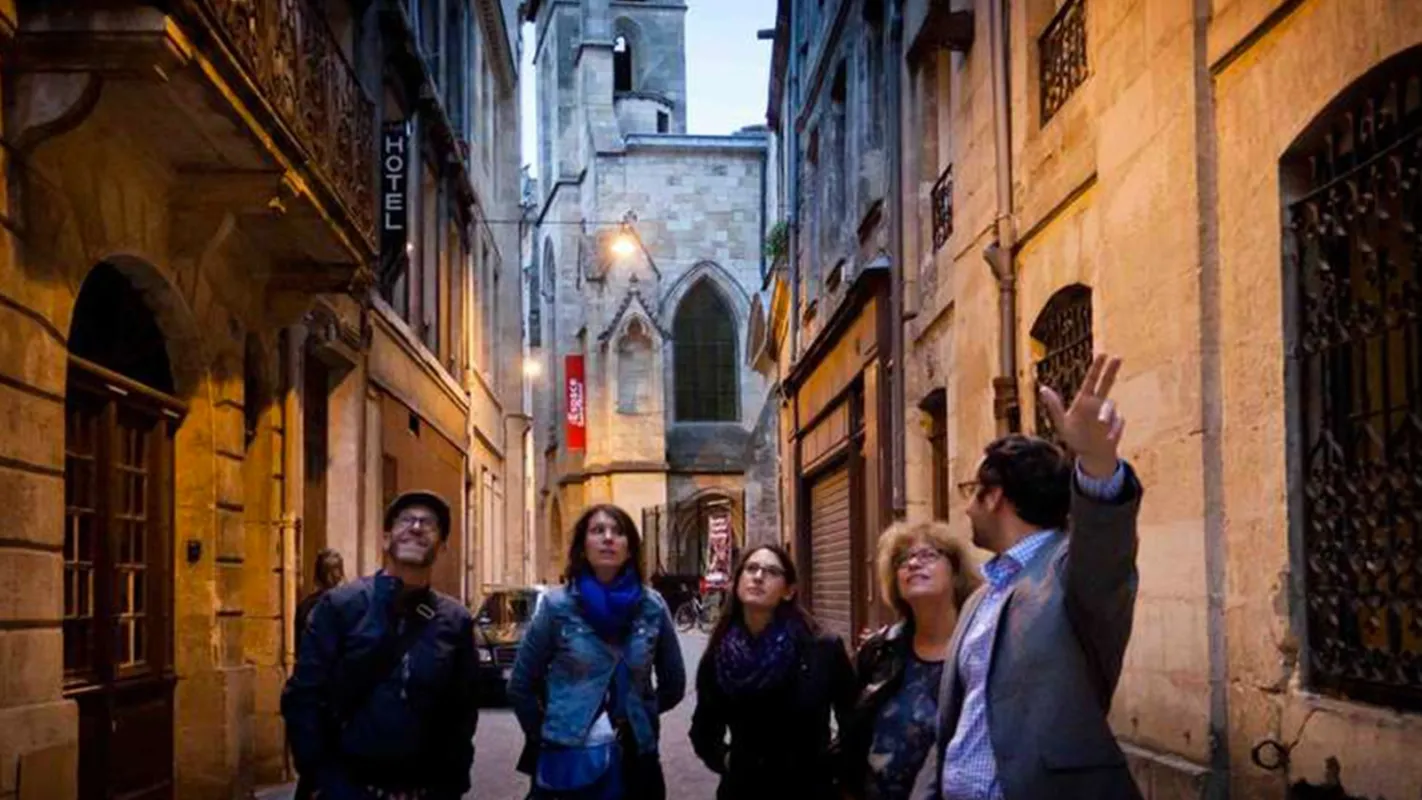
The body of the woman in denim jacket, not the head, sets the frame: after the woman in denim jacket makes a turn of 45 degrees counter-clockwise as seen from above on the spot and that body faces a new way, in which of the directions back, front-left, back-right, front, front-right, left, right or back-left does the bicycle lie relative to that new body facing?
back-left

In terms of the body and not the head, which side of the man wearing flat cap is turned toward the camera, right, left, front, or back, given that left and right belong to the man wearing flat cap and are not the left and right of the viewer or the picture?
front

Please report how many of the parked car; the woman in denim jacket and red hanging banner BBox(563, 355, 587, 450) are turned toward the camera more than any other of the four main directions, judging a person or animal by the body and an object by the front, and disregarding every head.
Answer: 3

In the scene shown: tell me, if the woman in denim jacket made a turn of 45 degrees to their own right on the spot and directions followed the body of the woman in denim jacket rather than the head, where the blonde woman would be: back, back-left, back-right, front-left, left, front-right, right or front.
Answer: left

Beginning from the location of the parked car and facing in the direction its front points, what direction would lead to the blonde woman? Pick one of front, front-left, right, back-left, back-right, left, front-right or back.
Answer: front

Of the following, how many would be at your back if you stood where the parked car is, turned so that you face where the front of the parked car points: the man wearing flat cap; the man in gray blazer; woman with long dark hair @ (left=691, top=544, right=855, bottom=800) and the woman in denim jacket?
0

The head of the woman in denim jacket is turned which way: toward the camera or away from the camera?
toward the camera

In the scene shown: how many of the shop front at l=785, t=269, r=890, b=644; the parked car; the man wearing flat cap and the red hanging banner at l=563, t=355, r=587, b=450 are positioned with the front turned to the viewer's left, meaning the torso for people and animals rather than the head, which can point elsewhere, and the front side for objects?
1

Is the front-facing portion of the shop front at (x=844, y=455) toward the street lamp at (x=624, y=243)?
no

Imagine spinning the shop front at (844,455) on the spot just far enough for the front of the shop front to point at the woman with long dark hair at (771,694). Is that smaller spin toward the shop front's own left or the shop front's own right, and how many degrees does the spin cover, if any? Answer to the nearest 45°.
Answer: approximately 90° to the shop front's own left

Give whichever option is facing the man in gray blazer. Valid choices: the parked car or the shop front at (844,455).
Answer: the parked car

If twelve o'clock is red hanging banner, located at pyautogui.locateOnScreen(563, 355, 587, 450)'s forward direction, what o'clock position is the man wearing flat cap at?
The man wearing flat cap is roughly at 12 o'clock from the red hanging banner.

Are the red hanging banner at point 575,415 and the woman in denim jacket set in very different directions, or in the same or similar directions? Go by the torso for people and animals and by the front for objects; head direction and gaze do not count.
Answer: same or similar directions

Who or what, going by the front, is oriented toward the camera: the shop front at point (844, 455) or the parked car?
the parked car

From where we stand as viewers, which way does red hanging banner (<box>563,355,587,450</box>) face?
facing the viewer

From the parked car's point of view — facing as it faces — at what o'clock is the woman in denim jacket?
The woman in denim jacket is roughly at 12 o'clock from the parked car.

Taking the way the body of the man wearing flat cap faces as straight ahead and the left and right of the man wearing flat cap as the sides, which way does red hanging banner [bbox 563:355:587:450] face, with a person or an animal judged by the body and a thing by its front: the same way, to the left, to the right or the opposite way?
the same way

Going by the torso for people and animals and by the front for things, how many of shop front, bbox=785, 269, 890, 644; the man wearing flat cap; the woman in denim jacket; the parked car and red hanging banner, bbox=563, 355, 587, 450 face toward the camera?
4

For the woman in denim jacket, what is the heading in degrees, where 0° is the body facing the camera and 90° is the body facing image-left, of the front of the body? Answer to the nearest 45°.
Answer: approximately 0°
